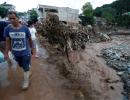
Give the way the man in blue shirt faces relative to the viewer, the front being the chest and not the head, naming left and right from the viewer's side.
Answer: facing the viewer
